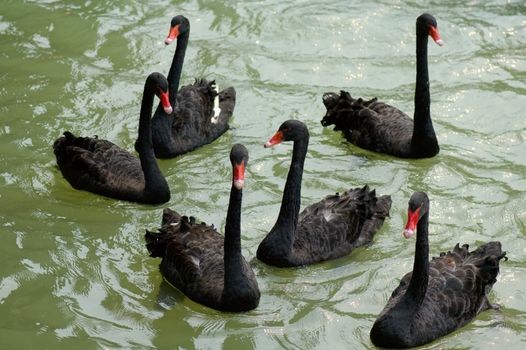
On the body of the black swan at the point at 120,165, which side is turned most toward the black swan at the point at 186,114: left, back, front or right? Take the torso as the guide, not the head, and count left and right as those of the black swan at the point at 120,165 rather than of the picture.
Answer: left

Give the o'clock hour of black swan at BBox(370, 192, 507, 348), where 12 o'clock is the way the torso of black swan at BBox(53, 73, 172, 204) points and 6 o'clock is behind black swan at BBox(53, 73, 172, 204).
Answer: black swan at BBox(370, 192, 507, 348) is roughly at 12 o'clock from black swan at BBox(53, 73, 172, 204).

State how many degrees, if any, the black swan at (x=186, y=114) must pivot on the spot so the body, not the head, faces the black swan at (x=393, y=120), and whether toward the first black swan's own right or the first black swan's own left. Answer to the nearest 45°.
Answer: approximately 135° to the first black swan's own left

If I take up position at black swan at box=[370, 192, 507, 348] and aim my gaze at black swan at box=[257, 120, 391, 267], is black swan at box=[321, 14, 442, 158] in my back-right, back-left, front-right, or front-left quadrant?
front-right

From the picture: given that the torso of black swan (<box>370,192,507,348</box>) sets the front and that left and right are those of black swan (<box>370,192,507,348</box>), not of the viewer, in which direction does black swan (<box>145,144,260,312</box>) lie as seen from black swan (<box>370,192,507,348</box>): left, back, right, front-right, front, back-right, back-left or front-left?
front-right

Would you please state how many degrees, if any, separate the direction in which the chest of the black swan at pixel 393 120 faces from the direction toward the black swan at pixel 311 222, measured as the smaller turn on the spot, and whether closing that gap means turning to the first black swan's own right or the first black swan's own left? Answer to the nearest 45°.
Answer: approximately 45° to the first black swan's own right

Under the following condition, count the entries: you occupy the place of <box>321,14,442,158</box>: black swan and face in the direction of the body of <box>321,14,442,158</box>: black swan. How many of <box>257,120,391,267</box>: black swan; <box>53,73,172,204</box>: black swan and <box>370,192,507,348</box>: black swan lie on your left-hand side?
0

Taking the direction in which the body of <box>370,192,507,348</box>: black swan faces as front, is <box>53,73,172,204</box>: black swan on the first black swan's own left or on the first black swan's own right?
on the first black swan's own right

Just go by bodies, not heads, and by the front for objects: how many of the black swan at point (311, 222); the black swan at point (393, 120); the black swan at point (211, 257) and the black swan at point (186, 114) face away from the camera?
0

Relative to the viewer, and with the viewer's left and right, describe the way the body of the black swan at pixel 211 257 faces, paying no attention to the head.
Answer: facing the viewer and to the right of the viewer

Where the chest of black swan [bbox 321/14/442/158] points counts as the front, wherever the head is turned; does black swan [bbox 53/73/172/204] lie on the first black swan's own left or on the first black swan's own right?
on the first black swan's own right

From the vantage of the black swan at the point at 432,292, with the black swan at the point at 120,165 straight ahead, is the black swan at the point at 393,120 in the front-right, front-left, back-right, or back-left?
front-right

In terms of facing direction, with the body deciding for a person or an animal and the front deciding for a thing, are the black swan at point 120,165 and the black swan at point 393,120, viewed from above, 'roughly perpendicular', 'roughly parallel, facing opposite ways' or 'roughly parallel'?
roughly parallel

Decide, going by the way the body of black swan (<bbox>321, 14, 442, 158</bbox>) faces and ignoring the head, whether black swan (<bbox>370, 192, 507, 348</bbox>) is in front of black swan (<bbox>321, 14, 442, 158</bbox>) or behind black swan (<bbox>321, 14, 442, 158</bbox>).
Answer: in front

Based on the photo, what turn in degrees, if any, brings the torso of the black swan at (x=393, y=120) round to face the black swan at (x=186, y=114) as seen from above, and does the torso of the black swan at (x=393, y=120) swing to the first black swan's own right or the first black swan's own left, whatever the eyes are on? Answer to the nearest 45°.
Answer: approximately 135° to the first black swan's own right

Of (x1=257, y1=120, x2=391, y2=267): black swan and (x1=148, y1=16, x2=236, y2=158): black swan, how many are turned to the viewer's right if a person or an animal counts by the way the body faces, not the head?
0

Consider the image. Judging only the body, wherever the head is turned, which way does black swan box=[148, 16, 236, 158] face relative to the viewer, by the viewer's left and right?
facing the viewer and to the left of the viewer

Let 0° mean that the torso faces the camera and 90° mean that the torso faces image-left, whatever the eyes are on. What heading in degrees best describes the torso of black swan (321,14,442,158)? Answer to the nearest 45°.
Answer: approximately 315°

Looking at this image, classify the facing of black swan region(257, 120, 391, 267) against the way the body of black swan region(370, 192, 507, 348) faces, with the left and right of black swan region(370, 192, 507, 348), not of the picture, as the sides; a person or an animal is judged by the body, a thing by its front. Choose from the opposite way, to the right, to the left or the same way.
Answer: the same way

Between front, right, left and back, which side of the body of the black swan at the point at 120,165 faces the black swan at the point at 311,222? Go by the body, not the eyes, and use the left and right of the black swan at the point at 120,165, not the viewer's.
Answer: front
